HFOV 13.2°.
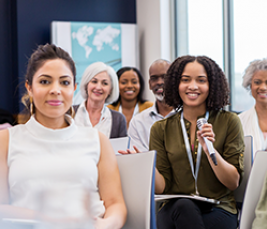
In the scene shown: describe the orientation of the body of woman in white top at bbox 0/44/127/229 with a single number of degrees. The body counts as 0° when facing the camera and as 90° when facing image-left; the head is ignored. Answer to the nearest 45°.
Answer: approximately 0°

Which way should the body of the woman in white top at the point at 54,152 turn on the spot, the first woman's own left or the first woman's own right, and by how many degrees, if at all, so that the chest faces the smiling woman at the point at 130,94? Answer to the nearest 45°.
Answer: approximately 180°

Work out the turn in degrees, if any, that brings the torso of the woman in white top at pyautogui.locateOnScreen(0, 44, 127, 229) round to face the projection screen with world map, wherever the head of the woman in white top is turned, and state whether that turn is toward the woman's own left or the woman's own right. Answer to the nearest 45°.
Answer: approximately 180°

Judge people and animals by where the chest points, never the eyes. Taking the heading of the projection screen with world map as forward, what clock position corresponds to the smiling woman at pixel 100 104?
The smiling woman is roughly at 12 o'clock from the projection screen with world map.

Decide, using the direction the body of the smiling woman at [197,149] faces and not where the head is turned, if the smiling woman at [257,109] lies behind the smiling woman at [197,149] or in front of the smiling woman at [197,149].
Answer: behind

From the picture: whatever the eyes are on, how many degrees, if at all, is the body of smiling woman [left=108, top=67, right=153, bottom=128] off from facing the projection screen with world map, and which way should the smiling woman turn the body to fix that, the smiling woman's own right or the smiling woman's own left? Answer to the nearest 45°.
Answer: approximately 180°

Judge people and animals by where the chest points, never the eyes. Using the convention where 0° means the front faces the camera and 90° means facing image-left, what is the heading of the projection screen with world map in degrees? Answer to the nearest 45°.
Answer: approximately 0°

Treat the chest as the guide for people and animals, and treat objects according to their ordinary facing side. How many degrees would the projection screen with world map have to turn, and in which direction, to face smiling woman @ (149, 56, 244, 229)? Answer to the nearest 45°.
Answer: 0° — it already faces them
